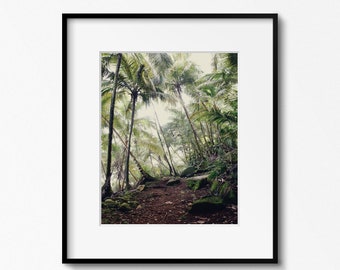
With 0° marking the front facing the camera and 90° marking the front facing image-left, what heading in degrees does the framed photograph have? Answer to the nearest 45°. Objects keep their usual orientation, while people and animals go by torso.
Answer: approximately 0°
